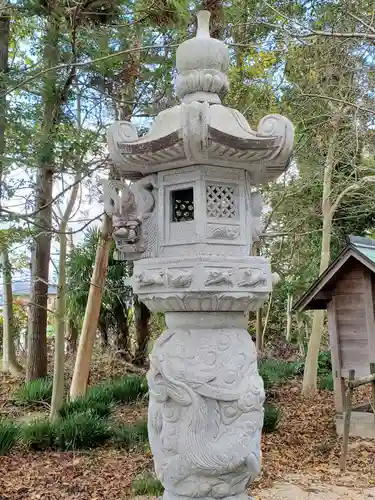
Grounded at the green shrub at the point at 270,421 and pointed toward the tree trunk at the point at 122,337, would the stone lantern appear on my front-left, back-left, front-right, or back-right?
back-left
